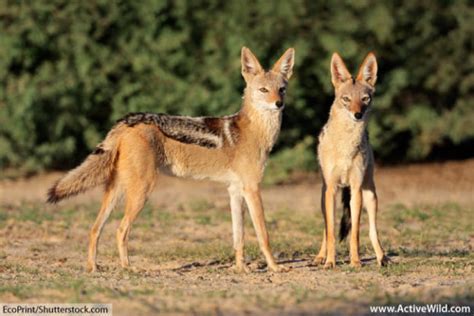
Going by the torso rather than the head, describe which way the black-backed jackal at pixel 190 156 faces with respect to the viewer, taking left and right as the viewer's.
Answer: facing to the right of the viewer

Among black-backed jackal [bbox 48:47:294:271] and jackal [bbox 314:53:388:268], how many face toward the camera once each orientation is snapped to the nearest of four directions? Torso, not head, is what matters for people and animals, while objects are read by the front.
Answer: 1

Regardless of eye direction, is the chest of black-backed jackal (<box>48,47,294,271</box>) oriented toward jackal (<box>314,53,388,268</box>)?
yes

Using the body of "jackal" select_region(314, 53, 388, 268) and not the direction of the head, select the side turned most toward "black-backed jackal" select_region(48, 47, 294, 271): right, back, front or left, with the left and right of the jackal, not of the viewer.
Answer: right

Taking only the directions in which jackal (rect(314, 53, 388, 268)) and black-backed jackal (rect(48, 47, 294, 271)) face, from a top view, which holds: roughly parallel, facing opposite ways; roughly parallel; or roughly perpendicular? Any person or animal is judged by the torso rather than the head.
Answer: roughly perpendicular

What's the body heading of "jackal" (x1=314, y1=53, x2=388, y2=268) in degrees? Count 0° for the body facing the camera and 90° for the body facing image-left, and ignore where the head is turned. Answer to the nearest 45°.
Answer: approximately 0°
